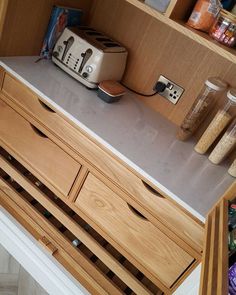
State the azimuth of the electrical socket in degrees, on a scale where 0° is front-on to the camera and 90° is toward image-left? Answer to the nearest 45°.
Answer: approximately 0°

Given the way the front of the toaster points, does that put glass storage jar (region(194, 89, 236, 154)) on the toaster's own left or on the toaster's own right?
on the toaster's own left

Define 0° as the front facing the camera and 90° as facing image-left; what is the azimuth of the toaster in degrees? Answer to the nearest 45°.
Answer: approximately 45°

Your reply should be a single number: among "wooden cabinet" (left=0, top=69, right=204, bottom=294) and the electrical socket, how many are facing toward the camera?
2
